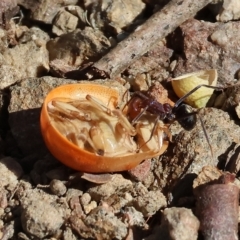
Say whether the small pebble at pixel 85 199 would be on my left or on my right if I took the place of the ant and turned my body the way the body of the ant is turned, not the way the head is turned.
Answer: on my left

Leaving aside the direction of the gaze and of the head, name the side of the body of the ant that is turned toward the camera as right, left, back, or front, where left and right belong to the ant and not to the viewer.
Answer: left

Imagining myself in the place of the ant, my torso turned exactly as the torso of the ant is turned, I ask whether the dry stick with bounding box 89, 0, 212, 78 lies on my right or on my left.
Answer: on my right

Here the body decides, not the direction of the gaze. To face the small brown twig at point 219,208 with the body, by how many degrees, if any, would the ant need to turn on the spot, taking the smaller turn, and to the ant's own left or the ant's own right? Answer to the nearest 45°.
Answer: approximately 135° to the ant's own left

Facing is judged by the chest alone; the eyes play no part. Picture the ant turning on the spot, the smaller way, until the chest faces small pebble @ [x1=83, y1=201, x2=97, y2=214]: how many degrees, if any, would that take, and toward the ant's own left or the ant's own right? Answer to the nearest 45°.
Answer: approximately 90° to the ant's own left

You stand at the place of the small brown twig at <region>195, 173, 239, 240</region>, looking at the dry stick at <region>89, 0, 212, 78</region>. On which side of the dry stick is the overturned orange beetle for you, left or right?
left

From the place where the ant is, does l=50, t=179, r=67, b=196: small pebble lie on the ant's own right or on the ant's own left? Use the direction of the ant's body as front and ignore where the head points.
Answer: on the ant's own left
